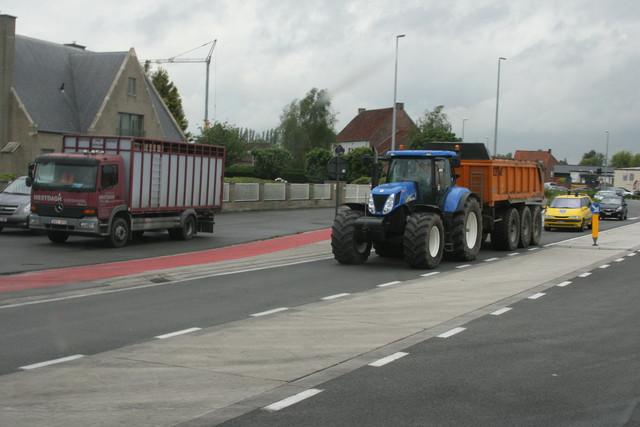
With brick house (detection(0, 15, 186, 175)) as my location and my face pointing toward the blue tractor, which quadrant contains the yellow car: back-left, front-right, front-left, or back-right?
front-left

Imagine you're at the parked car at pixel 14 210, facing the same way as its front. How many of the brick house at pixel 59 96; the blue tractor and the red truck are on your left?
2

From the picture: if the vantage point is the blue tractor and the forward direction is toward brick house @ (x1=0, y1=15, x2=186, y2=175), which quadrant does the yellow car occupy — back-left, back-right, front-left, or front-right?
front-right

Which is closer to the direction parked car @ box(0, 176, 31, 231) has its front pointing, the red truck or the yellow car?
the red truck

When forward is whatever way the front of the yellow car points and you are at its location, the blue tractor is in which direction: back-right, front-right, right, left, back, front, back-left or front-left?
front-left

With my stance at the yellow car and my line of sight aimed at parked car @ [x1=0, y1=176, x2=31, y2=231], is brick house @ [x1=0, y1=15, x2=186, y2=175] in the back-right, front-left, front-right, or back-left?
front-right

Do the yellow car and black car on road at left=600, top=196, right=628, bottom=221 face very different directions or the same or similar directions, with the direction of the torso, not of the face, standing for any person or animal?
same or similar directions

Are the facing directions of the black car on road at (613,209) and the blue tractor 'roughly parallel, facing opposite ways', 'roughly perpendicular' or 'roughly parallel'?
roughly parallel

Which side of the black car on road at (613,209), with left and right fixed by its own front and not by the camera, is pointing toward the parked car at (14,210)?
front

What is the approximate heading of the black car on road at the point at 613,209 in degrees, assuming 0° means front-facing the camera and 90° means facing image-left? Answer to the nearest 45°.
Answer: approximately 45°

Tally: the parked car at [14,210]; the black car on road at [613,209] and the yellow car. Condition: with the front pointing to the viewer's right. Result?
0

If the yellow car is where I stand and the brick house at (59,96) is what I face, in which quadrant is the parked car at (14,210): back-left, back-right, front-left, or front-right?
front-left

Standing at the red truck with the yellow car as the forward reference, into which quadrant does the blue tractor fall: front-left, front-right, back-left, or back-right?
front-right

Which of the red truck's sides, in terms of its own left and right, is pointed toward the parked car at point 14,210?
right

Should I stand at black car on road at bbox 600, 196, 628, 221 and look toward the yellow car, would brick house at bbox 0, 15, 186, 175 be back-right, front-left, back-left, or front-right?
front-right

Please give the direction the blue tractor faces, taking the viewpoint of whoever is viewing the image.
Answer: facing the viewer and to the left of the viewer
